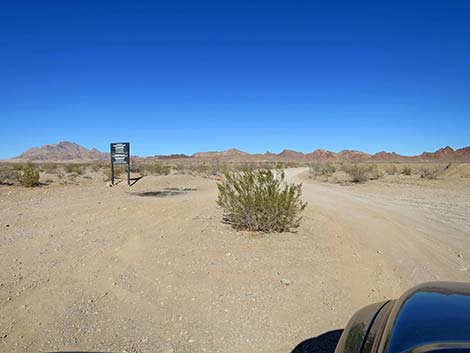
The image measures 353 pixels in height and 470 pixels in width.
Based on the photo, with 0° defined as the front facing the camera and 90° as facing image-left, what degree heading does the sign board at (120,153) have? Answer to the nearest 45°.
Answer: approximately 0°

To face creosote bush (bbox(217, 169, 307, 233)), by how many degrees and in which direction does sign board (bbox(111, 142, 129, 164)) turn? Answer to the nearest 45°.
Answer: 0° — it already faces it
